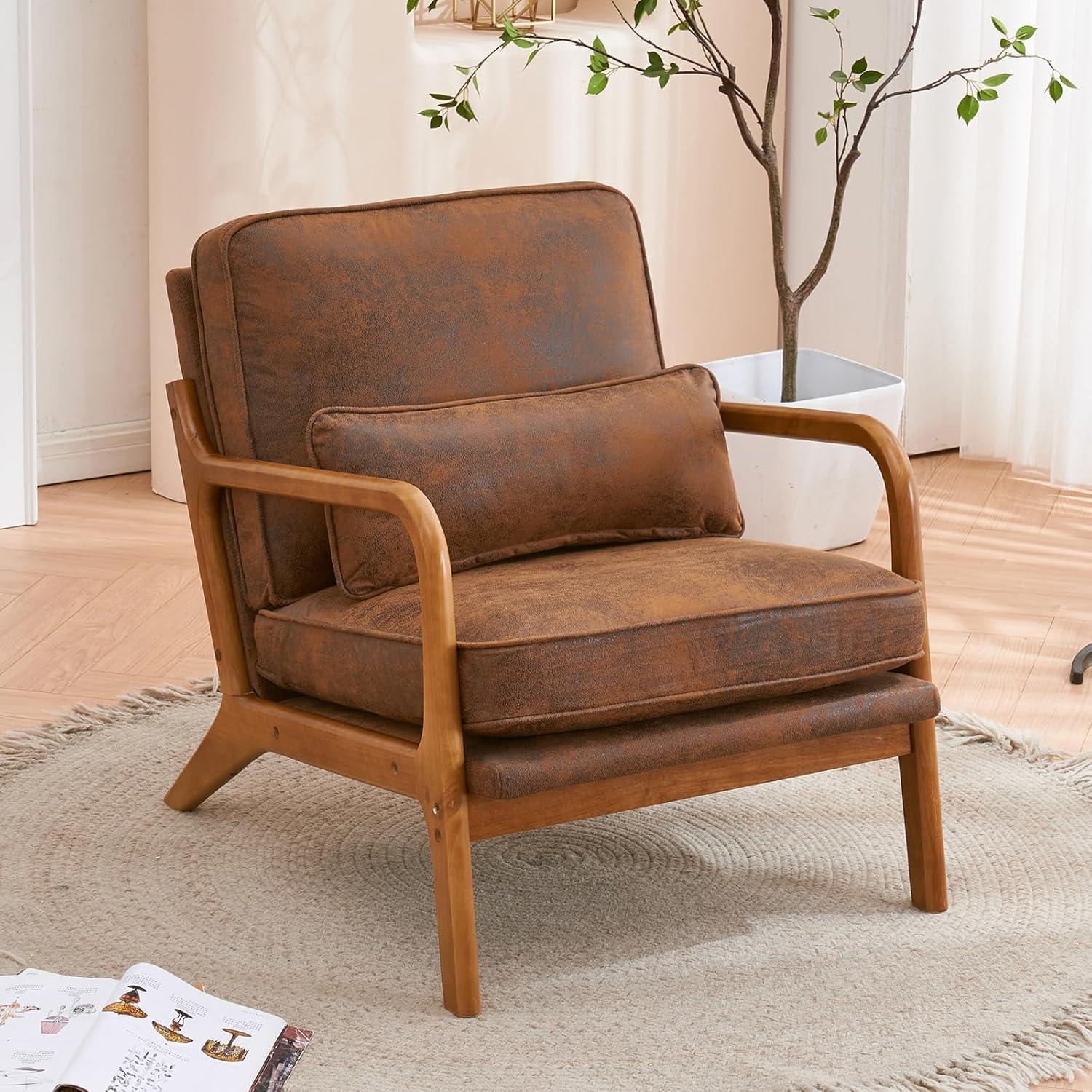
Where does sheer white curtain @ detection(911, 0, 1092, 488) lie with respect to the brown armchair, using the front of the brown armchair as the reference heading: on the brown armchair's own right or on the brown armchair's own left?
on the brown armchair's own left

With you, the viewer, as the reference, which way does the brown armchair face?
facing the viewer and to the right of the viewer

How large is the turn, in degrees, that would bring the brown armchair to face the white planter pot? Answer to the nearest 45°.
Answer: approximately 135° to its left

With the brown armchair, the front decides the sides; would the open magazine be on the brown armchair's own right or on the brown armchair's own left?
on the brown armchair's own right
